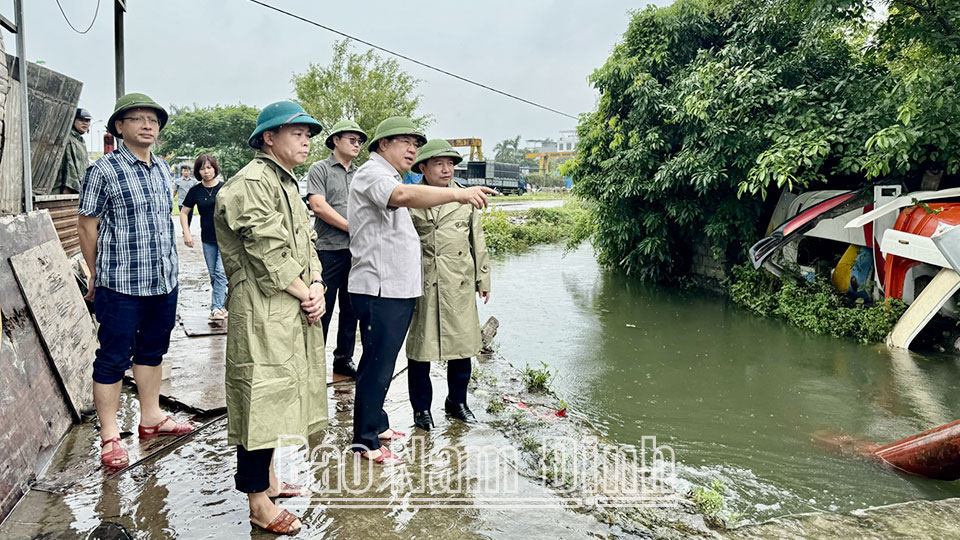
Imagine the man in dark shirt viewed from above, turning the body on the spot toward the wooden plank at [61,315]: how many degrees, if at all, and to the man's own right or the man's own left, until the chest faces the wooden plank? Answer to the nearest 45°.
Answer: approximately 135° to the man's own right

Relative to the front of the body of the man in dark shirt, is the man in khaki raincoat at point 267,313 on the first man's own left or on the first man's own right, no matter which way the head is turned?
on the first man's own right

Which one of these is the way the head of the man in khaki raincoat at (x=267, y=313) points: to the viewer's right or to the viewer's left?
to the viewer's right

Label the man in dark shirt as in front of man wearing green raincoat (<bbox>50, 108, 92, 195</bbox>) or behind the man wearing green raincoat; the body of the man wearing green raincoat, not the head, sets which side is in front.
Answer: in front

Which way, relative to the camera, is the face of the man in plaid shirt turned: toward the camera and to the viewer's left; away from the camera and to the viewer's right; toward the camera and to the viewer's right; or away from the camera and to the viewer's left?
toward the camera and to the viewer's right

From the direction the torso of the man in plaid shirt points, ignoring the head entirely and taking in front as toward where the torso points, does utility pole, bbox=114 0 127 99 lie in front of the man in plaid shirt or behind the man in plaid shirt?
behind

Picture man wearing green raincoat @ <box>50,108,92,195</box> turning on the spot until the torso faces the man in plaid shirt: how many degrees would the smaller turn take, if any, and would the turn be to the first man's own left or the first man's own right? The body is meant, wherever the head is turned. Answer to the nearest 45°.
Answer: approximately 45° to the first man's own right

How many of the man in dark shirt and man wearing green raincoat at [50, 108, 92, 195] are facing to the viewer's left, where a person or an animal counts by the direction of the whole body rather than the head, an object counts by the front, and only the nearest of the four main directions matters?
0

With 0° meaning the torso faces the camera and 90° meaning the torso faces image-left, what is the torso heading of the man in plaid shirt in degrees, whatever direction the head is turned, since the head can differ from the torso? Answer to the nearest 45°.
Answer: approximately 315°
